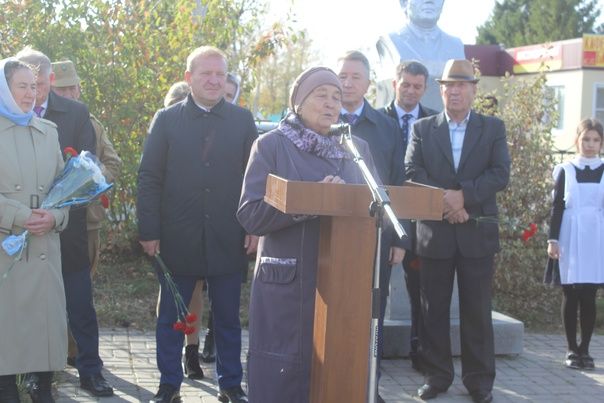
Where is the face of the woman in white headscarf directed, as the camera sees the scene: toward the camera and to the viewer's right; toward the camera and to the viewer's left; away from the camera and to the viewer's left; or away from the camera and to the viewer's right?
toward the camera and to the viewer's right

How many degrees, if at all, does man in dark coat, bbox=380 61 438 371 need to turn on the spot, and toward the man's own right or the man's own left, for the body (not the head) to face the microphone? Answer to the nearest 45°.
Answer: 0° — they already face it

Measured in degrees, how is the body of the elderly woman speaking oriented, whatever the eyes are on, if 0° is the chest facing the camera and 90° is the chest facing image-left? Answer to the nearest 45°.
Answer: approximately 315°

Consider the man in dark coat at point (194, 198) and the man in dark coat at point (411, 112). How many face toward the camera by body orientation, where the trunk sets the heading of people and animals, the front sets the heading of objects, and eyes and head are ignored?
2

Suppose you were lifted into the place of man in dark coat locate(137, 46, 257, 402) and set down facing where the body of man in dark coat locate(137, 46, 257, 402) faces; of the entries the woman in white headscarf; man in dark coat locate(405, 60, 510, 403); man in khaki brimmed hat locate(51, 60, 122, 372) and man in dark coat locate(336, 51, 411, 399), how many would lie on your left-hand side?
2
